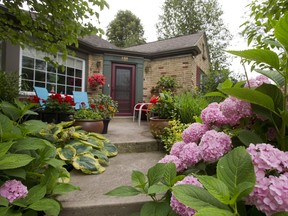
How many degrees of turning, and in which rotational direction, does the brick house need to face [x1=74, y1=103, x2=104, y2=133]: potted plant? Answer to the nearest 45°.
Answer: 0° — it already faces it

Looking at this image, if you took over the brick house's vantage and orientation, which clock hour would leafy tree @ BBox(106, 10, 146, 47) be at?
The leafy tree is roughly at 6 o'clock from the brick house.

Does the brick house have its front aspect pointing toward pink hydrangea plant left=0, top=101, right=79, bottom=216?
yes

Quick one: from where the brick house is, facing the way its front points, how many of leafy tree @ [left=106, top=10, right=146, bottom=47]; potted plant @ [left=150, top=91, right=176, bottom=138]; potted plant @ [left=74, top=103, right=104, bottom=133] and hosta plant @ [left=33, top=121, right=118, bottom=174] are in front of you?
3

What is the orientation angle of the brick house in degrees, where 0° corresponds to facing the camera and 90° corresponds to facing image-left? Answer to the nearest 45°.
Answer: approximately 0°

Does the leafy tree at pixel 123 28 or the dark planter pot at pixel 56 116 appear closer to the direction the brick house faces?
the dark planter pot
